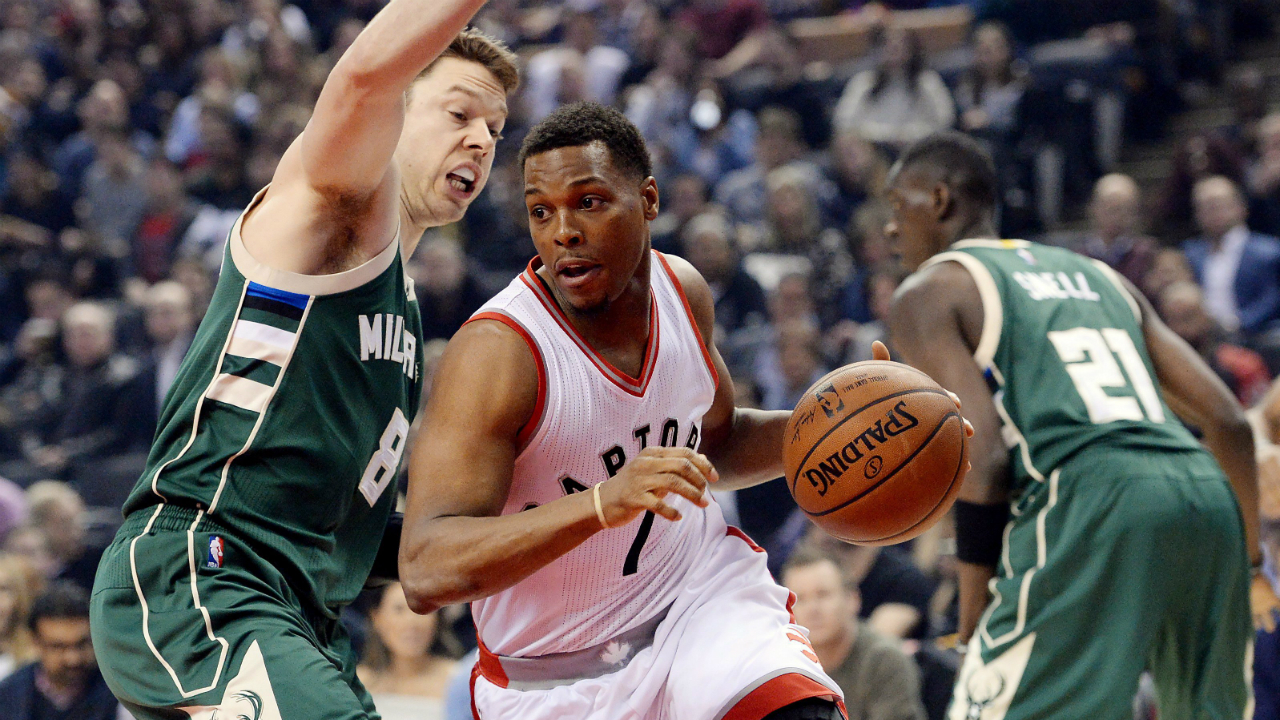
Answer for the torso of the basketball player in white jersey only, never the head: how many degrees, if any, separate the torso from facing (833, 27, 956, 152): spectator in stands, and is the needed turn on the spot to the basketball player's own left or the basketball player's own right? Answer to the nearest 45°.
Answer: approximately 135° to the basketball player's own left

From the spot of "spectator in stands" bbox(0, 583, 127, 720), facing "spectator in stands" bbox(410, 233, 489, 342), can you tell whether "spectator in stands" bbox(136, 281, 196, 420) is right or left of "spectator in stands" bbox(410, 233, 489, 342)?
left

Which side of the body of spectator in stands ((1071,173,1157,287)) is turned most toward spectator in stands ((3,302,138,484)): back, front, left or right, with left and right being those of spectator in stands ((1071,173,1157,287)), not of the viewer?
right

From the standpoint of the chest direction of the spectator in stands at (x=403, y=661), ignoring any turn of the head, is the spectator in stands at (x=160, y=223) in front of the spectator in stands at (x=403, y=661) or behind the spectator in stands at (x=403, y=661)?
behind

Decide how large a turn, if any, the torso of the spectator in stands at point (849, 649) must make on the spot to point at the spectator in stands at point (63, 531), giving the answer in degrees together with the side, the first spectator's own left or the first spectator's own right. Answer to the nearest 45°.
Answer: approximately 45° to the first spectator's own right

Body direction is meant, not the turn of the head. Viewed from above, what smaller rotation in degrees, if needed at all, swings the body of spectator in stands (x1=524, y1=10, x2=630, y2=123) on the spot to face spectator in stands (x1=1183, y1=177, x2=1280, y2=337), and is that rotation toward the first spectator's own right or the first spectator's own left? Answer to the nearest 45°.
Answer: approximately 45° to the first spectator's own left

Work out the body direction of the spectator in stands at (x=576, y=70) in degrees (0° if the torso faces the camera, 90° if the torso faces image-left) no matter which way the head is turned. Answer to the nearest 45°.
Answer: approximately 0°

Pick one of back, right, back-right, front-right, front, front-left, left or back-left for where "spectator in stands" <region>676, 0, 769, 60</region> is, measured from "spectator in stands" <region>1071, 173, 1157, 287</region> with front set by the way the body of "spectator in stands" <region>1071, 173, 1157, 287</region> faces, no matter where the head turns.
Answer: back-right

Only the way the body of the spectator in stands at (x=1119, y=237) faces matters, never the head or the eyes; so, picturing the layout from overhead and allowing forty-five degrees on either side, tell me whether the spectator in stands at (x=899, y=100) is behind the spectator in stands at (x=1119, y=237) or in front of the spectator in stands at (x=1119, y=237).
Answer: behind

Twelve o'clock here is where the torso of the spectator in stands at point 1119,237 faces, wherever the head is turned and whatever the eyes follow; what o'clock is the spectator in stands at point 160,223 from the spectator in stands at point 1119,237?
the spectator in stands at point 160,223 is roughly at 3 o'clock from the spectator in stands at point 1119,237.

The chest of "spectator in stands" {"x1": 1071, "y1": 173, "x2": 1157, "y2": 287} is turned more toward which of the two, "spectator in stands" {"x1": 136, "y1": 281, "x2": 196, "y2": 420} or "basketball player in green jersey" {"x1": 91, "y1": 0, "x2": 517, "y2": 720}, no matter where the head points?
the basketball player in green jersey
